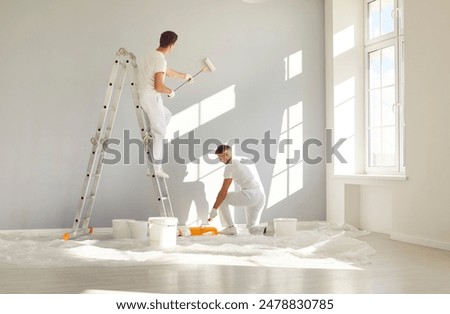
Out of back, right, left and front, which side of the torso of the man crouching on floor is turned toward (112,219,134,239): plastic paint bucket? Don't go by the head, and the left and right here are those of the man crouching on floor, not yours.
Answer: front

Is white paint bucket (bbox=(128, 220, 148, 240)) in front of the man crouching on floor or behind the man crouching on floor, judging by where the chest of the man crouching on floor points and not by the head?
in front

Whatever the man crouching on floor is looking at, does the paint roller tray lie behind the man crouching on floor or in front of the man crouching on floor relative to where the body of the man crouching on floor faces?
in front

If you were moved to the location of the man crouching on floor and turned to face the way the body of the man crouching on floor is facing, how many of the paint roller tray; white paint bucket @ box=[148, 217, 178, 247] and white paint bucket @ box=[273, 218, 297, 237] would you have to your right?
0

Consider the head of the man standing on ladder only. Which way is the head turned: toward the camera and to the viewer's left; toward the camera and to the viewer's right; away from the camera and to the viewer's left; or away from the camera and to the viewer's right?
away from the camera and to the viewer's right

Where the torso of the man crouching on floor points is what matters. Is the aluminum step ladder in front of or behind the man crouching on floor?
in front

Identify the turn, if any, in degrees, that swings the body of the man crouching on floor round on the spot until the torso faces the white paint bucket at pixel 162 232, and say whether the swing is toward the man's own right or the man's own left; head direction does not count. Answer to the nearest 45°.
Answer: approximately 45° to the man's own left

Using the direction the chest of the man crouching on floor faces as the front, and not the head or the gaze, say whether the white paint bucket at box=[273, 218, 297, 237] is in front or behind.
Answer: behind

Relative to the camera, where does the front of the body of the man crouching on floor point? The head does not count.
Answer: to the viewer's left

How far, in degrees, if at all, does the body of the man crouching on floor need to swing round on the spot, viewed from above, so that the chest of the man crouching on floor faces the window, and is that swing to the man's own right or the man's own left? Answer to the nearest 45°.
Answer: approximately 180°
